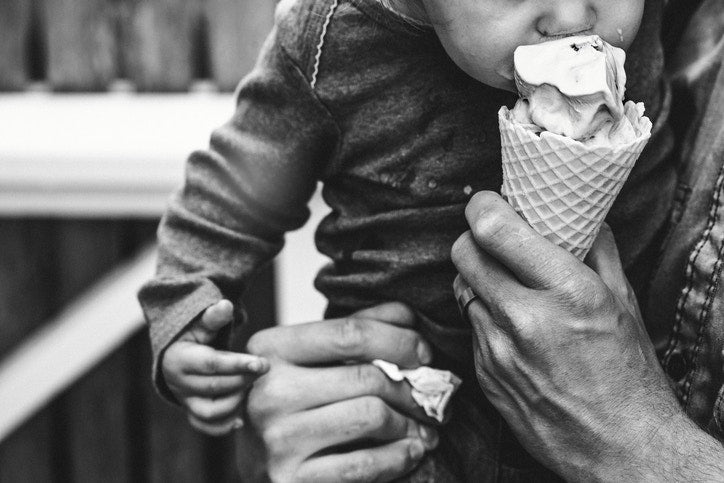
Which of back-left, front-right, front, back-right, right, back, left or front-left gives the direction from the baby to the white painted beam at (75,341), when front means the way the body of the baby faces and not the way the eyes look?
back

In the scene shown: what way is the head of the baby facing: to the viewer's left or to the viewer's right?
to the viewer's right

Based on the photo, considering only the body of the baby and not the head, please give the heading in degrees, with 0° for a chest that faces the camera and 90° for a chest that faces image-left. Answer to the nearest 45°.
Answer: approximately 315°

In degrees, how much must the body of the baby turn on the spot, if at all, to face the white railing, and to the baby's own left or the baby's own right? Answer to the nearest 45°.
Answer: approximately 180°
